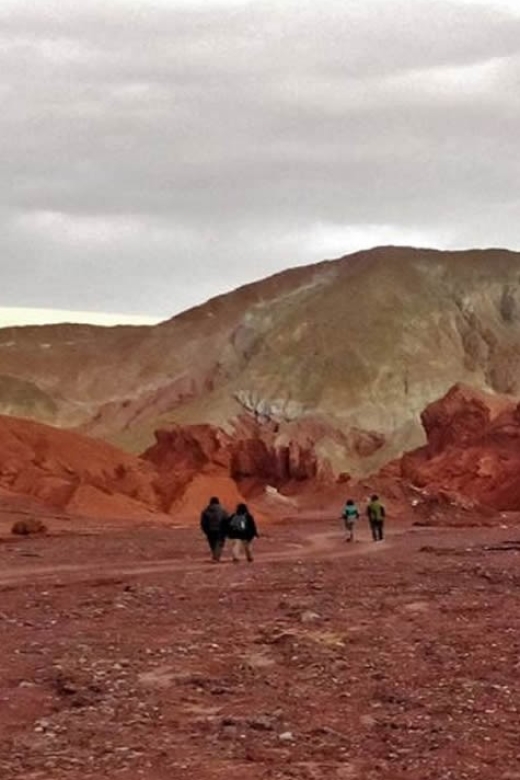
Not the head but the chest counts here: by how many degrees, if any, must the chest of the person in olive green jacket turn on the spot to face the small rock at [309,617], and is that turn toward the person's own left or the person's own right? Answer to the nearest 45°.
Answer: approximately 180°

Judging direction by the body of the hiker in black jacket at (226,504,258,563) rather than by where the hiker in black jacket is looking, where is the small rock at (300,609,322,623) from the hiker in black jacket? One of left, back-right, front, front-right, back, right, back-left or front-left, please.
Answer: back

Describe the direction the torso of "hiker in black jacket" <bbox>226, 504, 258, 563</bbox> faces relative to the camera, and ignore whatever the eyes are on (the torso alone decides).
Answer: away from the camera

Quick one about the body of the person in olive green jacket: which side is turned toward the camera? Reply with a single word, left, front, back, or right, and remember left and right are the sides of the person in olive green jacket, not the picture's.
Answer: back

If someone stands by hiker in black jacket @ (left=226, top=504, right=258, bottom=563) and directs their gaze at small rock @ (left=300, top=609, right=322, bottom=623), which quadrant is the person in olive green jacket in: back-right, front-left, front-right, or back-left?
back-left

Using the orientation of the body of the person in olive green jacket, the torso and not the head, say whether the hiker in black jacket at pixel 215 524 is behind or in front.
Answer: behind

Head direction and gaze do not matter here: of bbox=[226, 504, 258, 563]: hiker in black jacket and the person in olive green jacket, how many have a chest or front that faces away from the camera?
2

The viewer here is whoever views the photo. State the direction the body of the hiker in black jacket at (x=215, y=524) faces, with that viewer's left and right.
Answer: facing away from the viewer
